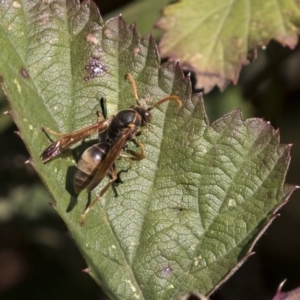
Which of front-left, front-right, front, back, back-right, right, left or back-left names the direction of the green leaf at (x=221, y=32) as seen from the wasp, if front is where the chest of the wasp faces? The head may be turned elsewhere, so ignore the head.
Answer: front

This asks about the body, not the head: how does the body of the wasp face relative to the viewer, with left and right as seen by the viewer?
facing away from the viewer and to the right of the viewer
